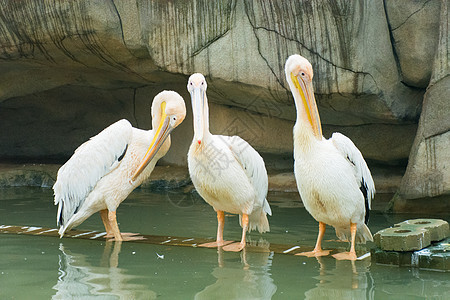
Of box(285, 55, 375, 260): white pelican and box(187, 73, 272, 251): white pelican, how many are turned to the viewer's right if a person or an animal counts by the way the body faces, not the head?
0

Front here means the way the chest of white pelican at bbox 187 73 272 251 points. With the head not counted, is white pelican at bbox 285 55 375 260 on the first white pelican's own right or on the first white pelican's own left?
on the first white pelican's own left

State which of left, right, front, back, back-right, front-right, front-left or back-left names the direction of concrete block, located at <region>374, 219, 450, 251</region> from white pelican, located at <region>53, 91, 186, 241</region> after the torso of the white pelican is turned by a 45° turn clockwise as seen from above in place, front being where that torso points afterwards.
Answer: front

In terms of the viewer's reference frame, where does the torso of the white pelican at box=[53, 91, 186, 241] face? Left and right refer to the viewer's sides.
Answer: facing to the right of the viewer

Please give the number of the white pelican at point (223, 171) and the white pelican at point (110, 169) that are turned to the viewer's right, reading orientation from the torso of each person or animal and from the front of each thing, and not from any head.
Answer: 1

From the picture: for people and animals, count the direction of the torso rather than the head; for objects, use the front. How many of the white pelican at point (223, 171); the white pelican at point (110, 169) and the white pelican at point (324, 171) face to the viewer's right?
1

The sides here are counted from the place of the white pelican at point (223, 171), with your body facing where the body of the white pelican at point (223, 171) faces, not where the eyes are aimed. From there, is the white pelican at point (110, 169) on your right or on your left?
on your right

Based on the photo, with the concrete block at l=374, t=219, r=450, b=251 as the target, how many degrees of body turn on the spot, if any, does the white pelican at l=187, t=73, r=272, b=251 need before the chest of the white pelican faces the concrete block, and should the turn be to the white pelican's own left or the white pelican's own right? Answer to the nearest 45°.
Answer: approximately 90° to the white pelican's own left

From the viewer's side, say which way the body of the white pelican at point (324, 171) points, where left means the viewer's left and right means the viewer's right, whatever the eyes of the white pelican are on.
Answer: facing the viewer and to the left of the viewer
